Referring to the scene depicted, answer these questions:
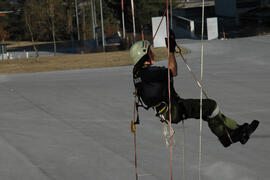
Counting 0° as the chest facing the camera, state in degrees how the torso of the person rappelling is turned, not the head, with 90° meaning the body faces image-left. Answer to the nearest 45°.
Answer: approximately 270°

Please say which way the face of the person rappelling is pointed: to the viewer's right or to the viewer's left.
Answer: to the viewer's right
